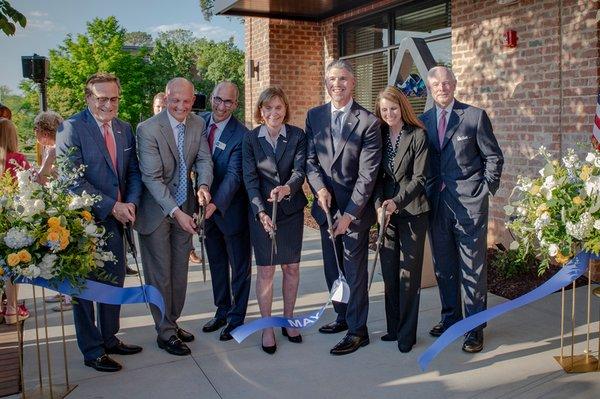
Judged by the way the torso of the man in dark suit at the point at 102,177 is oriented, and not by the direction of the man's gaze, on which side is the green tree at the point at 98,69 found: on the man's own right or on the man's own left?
on the man's own left

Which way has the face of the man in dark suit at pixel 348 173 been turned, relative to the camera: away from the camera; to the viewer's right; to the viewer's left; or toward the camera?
toward the camera

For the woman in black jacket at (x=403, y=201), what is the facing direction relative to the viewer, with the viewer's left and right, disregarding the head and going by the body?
facing the viewer and to the left of the viewer

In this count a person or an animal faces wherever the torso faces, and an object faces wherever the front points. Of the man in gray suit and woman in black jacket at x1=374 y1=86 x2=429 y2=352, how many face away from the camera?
0

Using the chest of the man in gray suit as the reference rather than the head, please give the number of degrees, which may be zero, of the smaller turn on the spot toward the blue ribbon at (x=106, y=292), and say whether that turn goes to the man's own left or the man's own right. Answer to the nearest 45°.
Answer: approximately 90° to the man's own right

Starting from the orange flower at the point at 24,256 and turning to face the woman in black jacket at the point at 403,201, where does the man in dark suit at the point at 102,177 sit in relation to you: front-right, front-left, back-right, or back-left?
front-left

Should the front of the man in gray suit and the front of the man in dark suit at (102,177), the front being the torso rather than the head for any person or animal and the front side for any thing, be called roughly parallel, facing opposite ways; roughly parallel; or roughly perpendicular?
roughly parallel

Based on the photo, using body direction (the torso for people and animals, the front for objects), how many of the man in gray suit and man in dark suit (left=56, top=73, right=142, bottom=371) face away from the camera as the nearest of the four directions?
0

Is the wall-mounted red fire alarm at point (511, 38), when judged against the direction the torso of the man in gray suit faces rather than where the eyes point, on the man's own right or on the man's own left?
on the man's own left

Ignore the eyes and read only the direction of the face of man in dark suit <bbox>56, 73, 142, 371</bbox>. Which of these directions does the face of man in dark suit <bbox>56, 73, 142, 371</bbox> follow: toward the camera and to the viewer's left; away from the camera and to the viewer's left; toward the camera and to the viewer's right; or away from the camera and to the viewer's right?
toward the camera and to the viewer's right

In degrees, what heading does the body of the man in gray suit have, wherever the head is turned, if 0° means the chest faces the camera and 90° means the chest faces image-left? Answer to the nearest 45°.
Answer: approximately 315°

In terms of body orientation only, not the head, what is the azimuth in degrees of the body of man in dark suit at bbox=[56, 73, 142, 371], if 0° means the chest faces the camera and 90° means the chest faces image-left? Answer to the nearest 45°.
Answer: approximately 315°

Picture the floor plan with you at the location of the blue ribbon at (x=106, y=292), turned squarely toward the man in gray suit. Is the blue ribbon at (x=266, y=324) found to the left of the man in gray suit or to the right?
right

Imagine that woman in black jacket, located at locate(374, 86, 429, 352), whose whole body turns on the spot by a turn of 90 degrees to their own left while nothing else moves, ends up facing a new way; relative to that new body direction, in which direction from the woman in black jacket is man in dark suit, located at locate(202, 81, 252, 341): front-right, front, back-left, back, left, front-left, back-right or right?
back-right

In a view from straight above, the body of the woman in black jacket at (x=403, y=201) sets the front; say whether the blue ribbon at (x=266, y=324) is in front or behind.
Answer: in front
